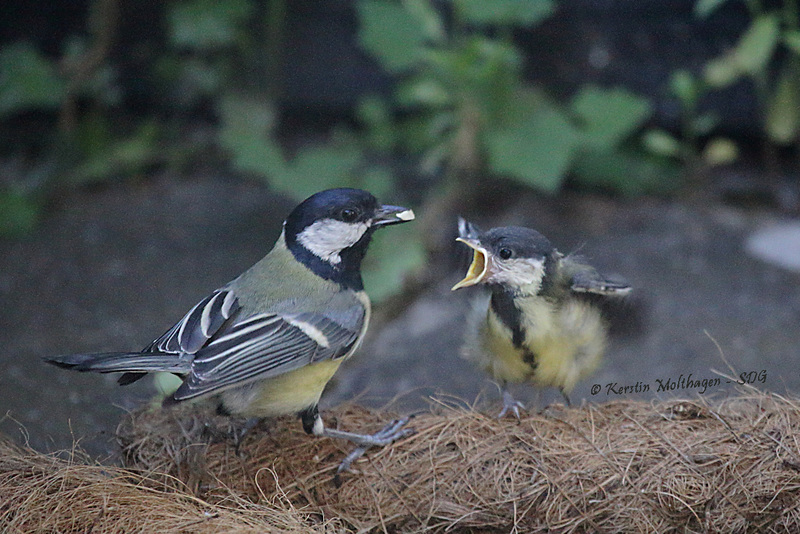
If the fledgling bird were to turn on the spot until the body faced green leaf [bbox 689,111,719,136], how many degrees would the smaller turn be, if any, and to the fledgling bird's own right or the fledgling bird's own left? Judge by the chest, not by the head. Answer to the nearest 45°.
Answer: approximately 135° to the fledgling bird's own right

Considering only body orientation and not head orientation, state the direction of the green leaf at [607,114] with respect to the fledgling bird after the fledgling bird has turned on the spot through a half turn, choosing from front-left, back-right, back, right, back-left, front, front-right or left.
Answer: front-left

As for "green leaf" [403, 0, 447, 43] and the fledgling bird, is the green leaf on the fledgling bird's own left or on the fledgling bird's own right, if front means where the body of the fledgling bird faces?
on the fledgling bird's own right

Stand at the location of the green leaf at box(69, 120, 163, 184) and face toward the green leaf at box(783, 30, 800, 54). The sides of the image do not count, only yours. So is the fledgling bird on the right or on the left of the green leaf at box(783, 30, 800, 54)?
right

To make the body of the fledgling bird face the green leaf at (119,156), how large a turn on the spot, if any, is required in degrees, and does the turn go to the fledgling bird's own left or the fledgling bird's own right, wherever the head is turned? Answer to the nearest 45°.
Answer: approximately 90° to the fledgling bird's own right

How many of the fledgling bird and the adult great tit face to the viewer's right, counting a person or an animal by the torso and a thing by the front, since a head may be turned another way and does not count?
1

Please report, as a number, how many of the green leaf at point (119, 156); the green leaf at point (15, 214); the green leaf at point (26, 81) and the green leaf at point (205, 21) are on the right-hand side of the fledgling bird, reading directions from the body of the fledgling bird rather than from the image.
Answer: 4

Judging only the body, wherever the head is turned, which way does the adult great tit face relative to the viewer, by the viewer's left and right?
facing to the right of the viewer

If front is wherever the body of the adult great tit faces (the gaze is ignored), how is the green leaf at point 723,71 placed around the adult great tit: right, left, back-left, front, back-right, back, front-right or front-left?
front-left

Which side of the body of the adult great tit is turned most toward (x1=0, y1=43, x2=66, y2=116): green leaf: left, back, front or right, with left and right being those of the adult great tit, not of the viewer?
left

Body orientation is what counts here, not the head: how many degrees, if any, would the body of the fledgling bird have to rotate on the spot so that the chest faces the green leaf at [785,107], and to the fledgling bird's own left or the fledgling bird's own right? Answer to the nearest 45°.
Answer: approximately 180°

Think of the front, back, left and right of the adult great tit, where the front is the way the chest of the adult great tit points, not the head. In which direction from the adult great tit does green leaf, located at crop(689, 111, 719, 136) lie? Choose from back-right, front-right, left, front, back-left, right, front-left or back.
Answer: front-left

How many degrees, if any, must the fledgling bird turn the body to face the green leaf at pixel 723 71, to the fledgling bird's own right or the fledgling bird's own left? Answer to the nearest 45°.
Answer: approximately 135° to the fledgling bird's own right

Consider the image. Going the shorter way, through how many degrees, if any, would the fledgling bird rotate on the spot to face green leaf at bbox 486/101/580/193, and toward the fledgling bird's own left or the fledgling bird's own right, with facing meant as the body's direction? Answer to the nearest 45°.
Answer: approximately 135° to the fledgling bird's own right
